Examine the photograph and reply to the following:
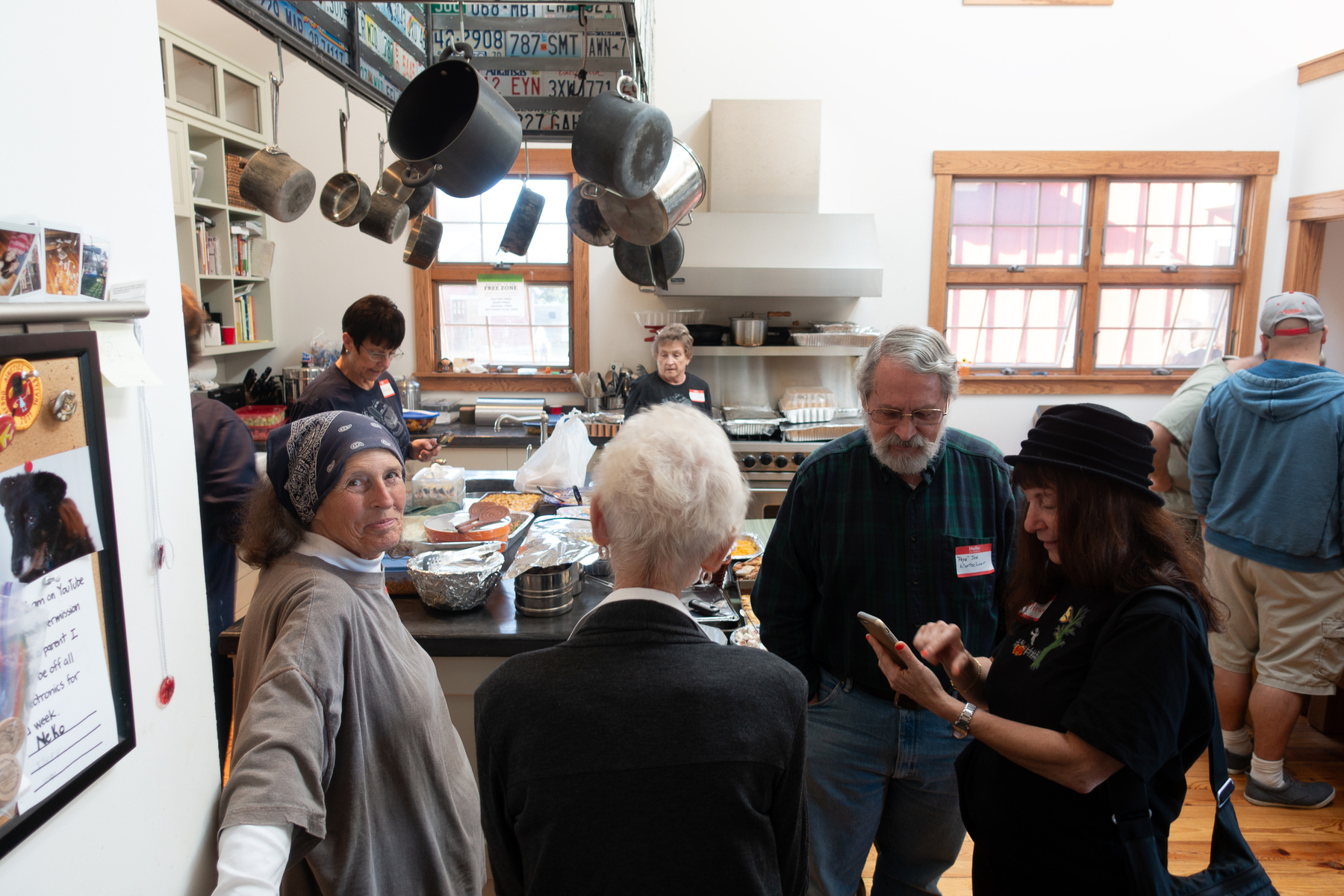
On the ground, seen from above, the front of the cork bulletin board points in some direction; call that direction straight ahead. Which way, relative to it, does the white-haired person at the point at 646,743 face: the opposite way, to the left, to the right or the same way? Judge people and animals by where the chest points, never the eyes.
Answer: to the left

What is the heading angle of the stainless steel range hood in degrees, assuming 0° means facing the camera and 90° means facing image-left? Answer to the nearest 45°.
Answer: approximately 0°

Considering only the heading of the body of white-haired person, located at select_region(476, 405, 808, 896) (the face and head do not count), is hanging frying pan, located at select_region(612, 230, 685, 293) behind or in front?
in front

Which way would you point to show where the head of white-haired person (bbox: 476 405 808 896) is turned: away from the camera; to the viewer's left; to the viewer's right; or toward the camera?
away from the camera

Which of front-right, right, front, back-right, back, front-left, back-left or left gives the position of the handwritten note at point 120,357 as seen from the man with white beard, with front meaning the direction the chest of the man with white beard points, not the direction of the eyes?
front-right

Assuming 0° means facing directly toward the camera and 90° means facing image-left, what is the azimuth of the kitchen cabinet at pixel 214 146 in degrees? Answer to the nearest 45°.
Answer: approximately 315°

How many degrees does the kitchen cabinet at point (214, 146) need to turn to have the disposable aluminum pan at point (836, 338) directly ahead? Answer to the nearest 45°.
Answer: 0° — it already faces it

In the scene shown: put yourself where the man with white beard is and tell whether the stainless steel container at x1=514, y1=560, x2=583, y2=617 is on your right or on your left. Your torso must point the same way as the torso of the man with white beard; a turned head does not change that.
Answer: on your right

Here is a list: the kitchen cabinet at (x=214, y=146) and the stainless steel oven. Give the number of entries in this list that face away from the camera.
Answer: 0

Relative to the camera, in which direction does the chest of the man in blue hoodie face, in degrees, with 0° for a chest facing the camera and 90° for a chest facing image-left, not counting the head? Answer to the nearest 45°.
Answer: approximately 180°

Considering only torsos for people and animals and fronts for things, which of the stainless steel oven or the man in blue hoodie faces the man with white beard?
the stainless steel oven
